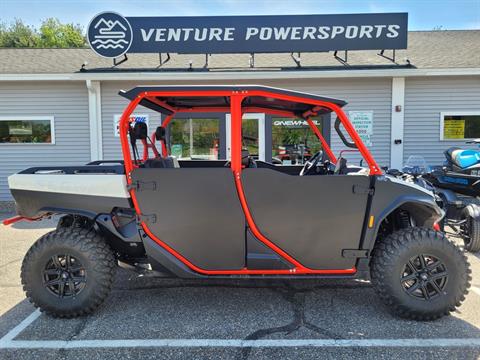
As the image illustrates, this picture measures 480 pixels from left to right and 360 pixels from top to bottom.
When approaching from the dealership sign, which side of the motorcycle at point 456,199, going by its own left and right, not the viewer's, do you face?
front

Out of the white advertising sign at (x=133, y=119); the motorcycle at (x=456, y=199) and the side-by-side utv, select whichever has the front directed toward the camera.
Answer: the white advertising sign

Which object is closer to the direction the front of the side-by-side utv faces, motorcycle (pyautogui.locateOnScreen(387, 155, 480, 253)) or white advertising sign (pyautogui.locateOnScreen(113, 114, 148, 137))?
the motorcycle

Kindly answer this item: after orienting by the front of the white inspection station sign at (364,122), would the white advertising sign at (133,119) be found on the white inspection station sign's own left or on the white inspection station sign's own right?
on the white inspection station sign's own right

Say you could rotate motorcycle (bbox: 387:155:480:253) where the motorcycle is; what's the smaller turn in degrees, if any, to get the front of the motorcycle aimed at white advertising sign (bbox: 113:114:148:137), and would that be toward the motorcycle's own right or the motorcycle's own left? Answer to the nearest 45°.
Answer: approximately 45° to the motorcycle's own left

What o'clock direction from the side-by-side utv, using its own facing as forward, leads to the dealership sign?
The dealership sign is roughly at 9 o'clock from the side-by-side utv.

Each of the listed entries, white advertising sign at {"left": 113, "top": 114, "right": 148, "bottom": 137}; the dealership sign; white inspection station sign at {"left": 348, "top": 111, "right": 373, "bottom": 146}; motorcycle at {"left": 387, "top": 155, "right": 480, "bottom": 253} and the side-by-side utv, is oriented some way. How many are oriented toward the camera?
3

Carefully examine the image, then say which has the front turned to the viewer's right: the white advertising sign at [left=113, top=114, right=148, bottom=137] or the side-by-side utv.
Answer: the side-by-side utv

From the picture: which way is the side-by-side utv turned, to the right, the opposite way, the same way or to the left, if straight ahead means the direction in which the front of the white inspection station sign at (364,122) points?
to the left

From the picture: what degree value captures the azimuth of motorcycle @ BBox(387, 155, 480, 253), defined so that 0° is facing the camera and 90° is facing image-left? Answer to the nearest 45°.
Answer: approximately 135°

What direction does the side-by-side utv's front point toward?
to the viewer's right
